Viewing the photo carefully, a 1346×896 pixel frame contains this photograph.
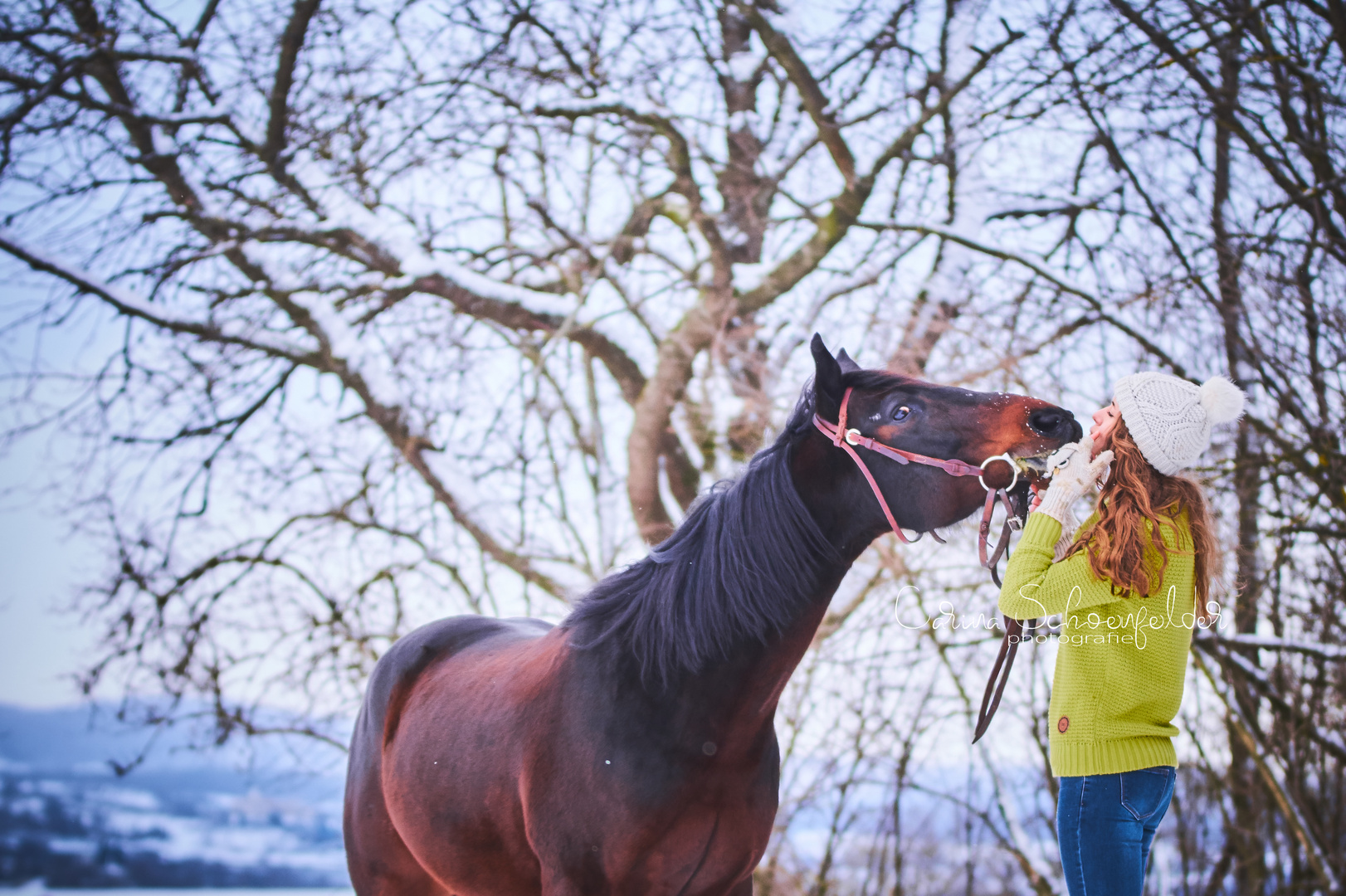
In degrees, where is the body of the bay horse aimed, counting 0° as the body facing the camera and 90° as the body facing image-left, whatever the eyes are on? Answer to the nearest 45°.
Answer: approximately 315°

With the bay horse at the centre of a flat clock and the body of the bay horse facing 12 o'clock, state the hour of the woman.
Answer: The woman is roughly at 11 o'clock from the bay horse.

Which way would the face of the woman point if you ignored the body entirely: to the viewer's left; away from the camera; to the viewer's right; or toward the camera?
to the viewer's left
